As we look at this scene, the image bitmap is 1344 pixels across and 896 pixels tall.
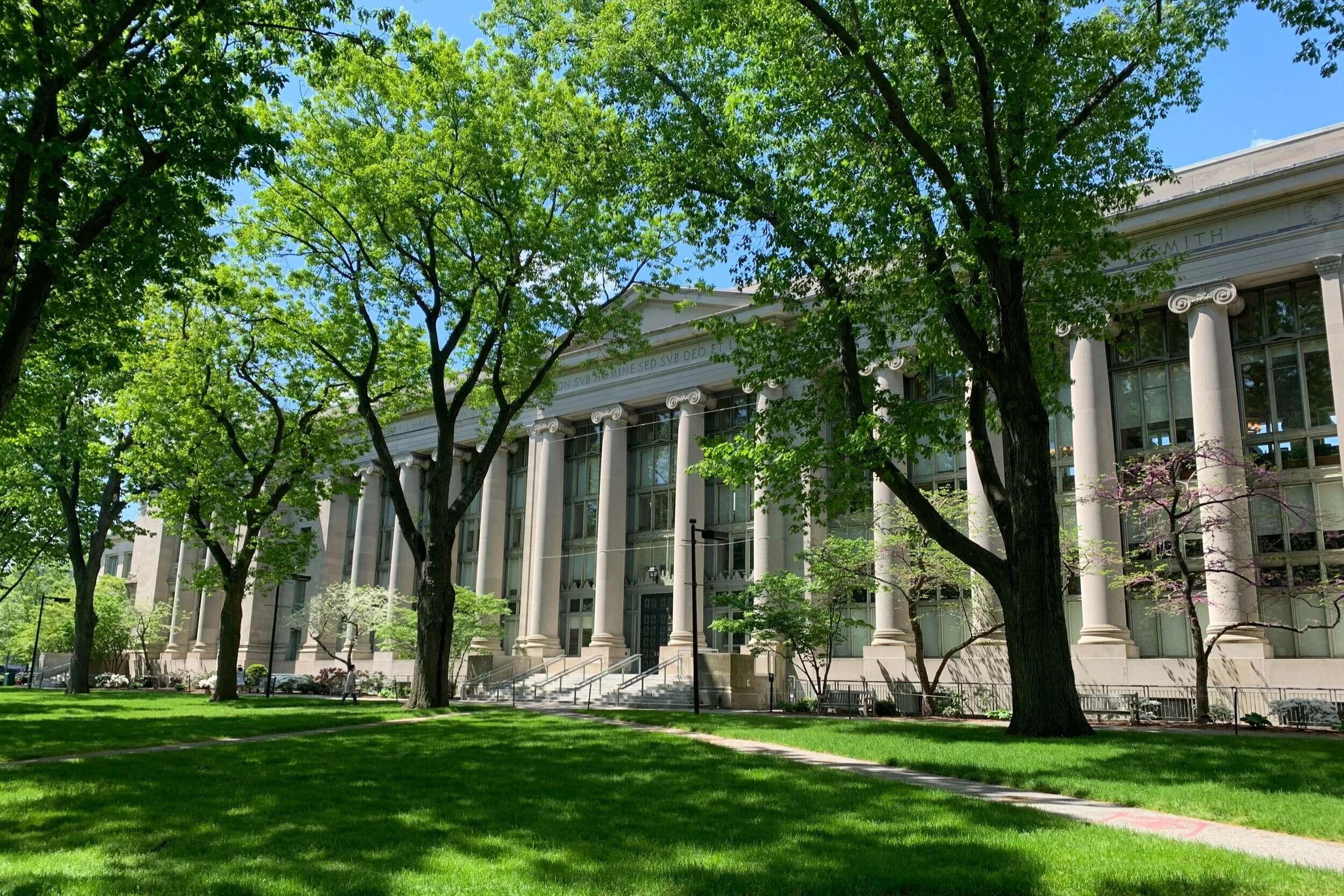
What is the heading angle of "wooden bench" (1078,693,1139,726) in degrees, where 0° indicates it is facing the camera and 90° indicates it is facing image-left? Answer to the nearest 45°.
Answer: approximately 0°

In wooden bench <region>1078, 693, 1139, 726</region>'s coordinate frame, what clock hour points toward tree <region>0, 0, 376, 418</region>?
The tree is roughly at 1 o'clock from the wooden bench.

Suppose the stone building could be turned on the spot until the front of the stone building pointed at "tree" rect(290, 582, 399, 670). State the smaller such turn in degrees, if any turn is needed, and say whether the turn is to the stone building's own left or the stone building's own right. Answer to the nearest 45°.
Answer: approximately 90° to the stone building's own right

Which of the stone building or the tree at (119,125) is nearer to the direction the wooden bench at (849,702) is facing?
the tree

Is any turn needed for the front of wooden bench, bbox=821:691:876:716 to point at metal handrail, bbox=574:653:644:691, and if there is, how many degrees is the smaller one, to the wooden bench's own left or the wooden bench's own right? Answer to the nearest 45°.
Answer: approximately 90° to the wooden bench's own right

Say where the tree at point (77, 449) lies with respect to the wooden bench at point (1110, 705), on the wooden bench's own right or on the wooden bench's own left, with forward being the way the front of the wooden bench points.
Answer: on the wooden bench's own right

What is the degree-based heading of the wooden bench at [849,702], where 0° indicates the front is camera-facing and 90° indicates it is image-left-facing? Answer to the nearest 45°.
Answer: approximately 45°

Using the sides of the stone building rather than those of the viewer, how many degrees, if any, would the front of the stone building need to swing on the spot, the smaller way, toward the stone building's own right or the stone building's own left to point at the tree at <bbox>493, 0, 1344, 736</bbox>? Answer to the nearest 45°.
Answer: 0° — it already faces it

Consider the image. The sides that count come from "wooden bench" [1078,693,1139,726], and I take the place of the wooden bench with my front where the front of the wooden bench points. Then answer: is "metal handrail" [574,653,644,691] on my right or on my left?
on my right
